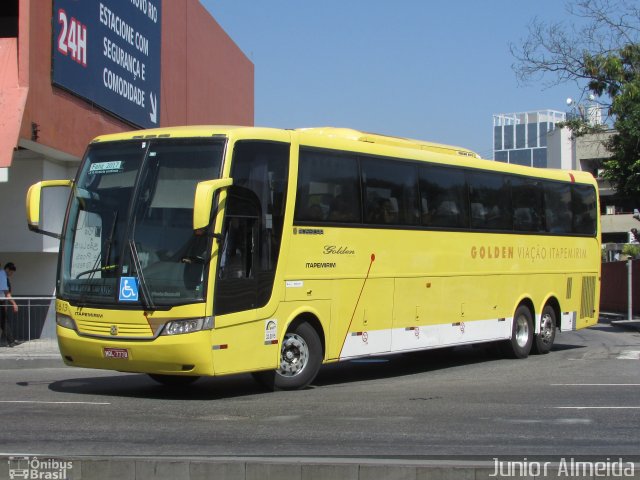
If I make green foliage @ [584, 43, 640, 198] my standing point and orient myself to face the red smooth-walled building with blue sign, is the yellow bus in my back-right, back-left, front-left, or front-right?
front-left

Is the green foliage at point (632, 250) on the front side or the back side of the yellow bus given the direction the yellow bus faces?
on the back side

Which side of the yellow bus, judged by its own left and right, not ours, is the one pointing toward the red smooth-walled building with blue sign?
right

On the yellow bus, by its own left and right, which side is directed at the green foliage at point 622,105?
back

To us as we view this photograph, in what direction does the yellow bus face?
facing the viewer and to the left of the viewer
